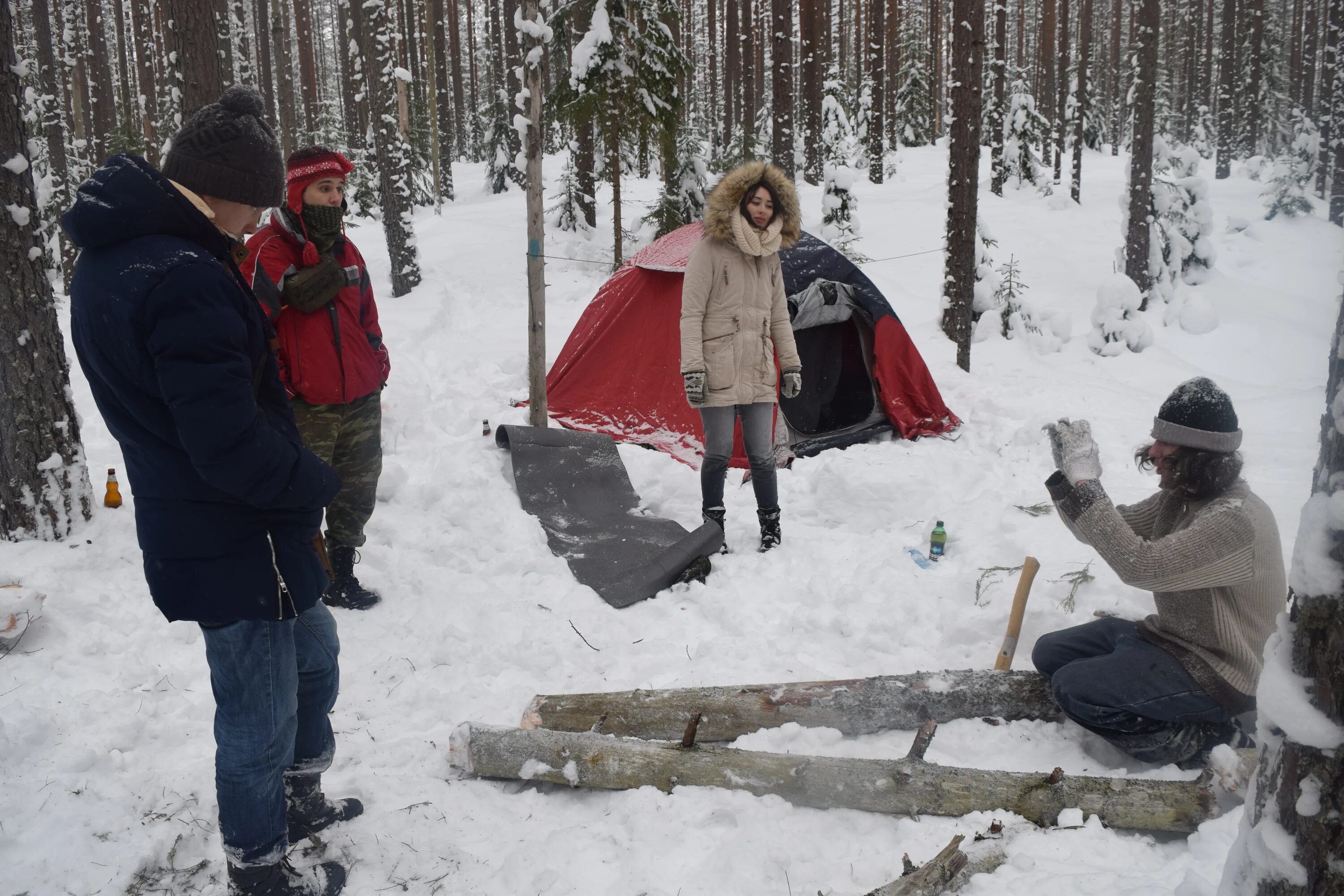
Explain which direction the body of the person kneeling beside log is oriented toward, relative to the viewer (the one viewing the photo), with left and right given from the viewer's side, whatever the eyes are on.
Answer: facing to the left of the viewer

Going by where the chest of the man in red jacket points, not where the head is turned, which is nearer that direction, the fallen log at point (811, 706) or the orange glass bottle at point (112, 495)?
the fallen log

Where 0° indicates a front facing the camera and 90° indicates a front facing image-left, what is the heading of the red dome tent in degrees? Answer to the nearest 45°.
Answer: approximately 315°

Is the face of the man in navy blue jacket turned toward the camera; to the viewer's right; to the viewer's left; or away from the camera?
to the viewer's right

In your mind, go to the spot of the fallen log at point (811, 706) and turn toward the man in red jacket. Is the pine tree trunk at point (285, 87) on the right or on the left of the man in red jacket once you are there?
right

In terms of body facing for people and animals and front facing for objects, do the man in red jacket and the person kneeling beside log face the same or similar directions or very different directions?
very different directions

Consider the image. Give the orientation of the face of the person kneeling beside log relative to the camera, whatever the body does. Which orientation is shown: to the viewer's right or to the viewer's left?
to the viewer's left
